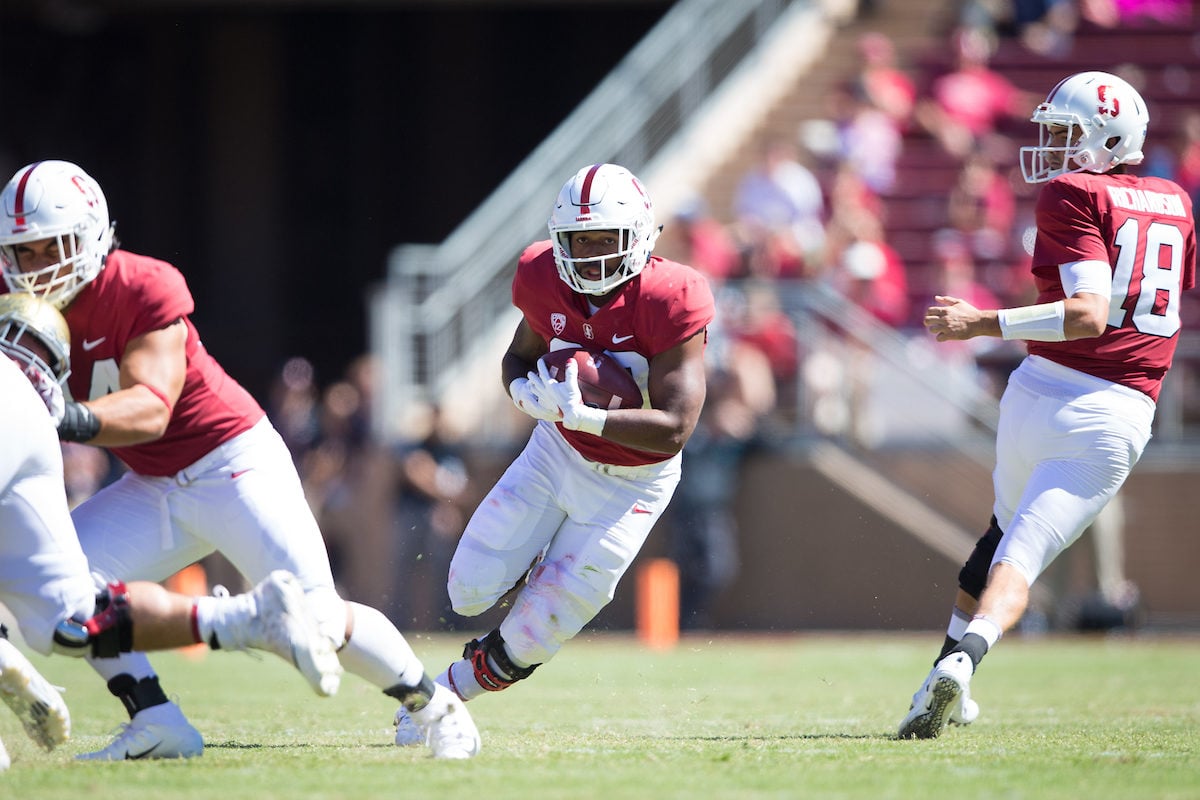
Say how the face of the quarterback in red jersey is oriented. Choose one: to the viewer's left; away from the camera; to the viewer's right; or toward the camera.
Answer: to the viewer's left

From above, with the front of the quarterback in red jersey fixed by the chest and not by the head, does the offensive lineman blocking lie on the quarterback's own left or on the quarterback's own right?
on the quarterback's own left

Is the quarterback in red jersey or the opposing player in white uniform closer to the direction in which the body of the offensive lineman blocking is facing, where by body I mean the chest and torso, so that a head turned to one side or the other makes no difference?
the opposing player in white uniform

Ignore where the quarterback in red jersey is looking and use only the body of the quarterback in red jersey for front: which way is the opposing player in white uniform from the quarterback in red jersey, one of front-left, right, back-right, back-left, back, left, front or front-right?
left

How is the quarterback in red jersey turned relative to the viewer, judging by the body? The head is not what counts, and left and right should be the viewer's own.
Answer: facing away from the viewer and to the left of the viewer

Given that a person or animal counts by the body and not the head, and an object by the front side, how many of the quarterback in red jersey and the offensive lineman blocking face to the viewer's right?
0

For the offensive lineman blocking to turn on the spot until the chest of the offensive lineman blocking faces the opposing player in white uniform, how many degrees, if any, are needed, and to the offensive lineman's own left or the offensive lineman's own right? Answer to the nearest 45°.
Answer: approximately 45° to the offensive lineman's own left

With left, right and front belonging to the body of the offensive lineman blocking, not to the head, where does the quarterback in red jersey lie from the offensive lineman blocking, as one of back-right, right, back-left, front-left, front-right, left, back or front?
back-left
